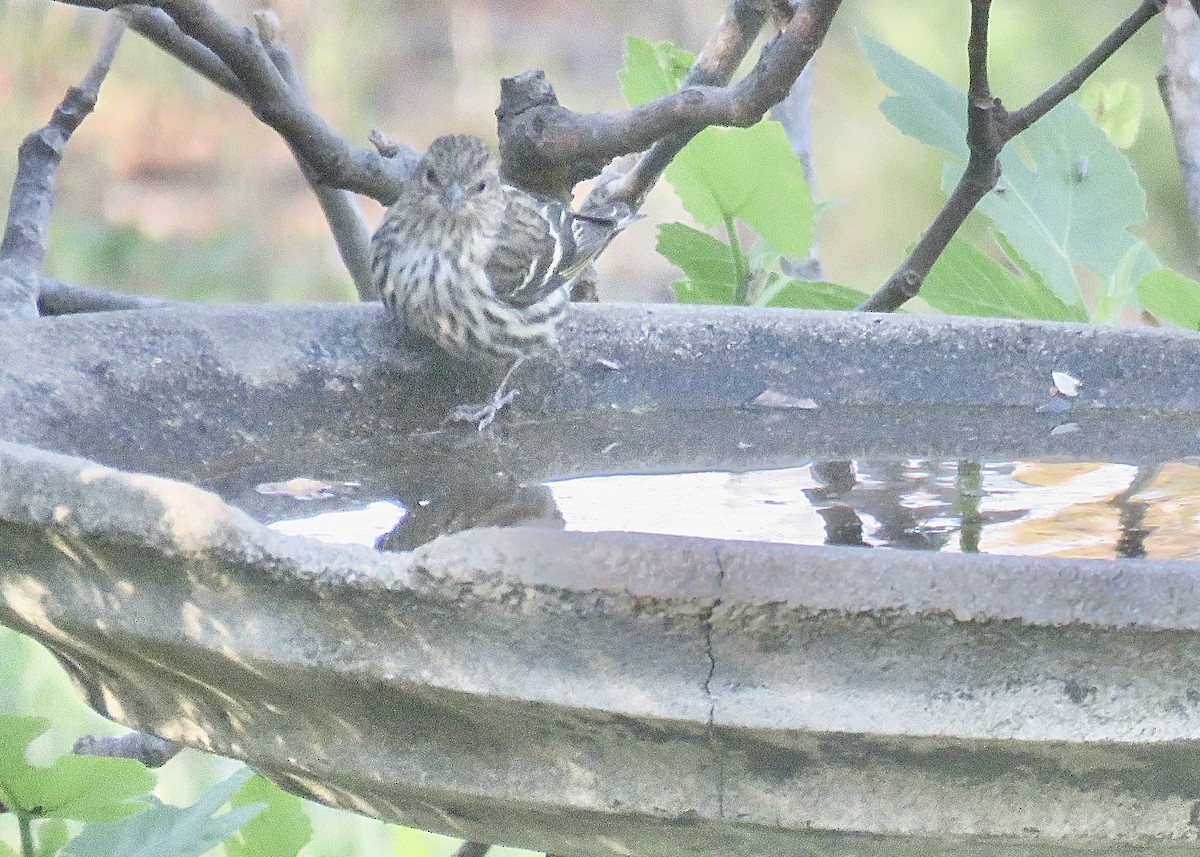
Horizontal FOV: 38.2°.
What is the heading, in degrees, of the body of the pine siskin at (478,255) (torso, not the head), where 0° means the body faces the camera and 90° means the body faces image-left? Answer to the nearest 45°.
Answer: approximately 45°

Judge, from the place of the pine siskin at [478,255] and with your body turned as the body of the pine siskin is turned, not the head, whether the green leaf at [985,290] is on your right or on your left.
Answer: on your left

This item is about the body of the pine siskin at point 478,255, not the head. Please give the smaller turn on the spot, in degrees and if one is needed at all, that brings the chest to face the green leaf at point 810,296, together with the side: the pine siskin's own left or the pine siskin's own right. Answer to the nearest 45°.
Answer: approximately 90° to the pine siskin's own left

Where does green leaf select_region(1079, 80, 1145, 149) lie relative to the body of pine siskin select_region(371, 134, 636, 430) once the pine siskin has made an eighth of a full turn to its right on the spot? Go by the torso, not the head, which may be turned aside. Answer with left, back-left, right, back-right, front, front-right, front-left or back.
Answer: back
